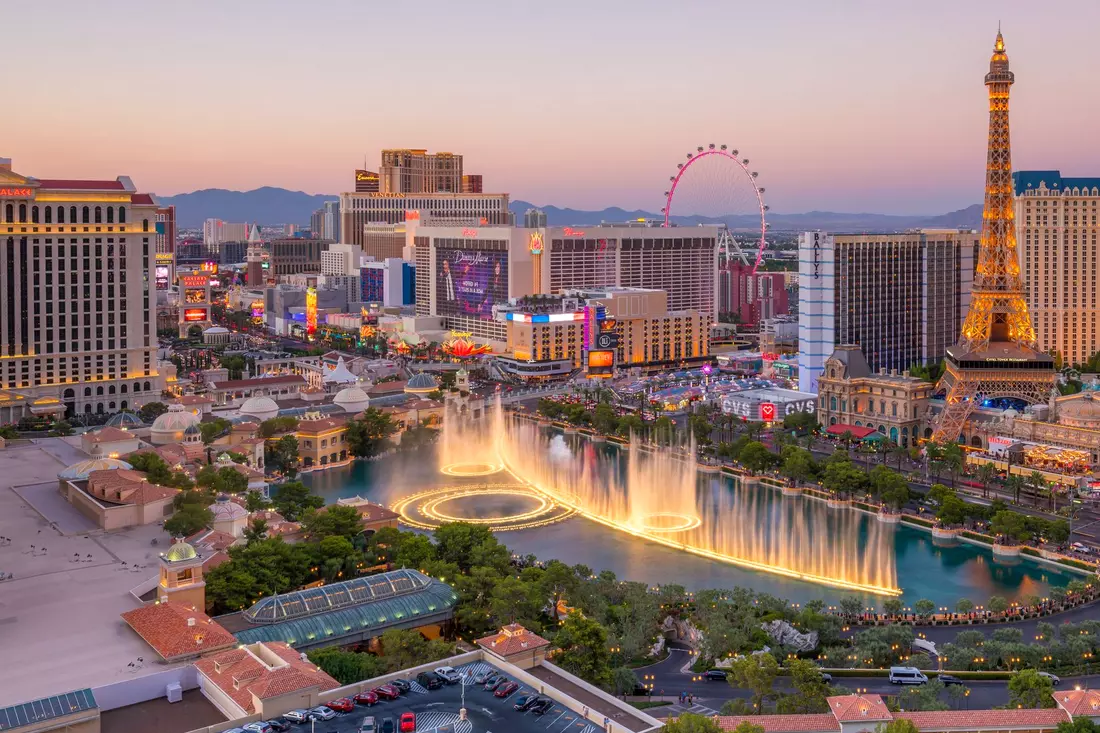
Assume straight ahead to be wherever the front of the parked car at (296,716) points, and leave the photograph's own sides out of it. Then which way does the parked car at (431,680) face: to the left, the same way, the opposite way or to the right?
the same way

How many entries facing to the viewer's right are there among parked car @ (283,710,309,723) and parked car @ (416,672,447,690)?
0

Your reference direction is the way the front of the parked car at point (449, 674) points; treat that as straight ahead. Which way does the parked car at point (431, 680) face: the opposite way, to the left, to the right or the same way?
the same way

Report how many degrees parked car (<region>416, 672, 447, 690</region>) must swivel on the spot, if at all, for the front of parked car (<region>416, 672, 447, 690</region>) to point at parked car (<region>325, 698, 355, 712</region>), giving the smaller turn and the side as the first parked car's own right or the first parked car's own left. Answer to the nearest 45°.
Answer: approximately 90° to the first parked car's own left

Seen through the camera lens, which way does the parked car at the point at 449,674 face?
facing away from the viewer and to the left of the viewer

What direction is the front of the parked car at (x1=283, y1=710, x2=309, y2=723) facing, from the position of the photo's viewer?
facing away from the viewer and to the left of the viewer

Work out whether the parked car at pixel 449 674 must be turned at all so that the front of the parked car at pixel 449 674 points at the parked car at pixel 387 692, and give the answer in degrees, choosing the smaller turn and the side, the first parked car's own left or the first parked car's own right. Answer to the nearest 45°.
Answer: approximately 90° to the first parked car's own left

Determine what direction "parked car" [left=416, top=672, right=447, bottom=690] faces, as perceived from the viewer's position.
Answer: facing away from the viewer and to the left of the viewer

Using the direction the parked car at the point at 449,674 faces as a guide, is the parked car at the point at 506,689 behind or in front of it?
behind
